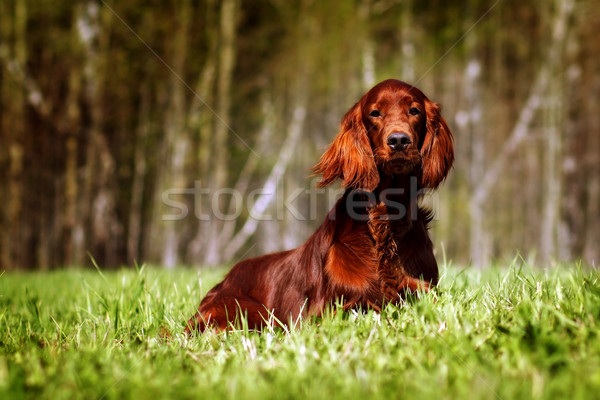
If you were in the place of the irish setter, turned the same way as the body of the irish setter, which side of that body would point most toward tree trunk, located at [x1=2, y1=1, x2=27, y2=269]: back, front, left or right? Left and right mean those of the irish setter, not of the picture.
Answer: back

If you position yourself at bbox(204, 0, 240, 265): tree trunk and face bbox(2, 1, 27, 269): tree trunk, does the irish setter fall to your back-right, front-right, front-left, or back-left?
back-left

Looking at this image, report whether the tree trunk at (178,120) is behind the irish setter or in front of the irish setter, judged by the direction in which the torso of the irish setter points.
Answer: behind

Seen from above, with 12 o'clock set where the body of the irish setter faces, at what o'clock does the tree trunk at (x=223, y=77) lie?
The tree trunk is roughly at 7 o'clock from the irish setter.

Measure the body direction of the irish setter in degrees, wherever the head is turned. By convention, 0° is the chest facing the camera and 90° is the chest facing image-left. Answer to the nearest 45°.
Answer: approximately 315°

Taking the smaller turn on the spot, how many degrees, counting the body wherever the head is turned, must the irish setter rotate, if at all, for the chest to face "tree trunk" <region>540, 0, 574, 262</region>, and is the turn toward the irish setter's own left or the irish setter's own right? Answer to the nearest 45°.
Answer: approximately 90° to the irish setter's own left
